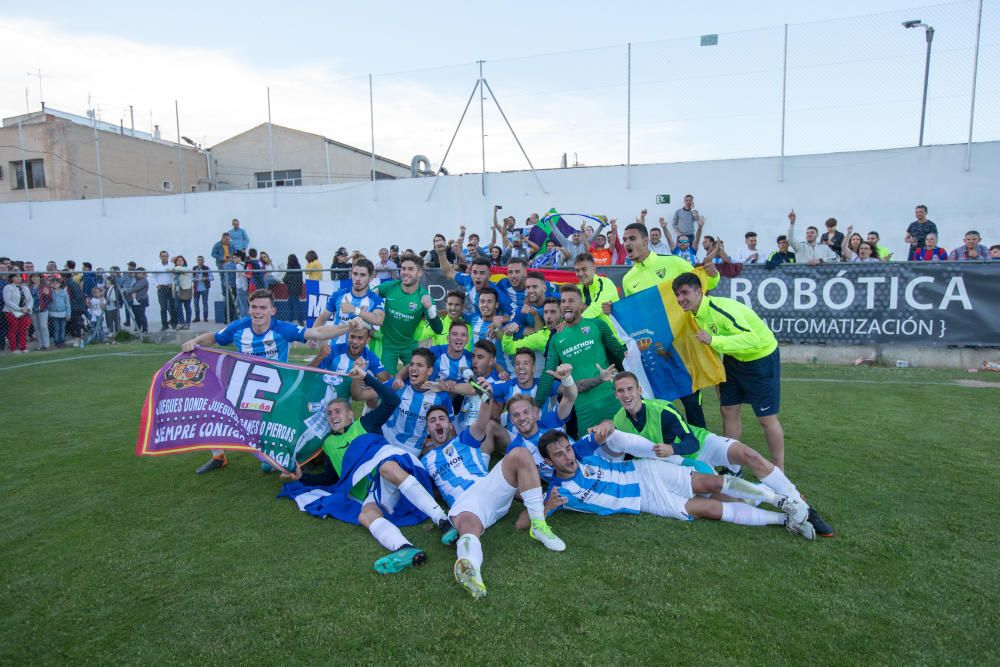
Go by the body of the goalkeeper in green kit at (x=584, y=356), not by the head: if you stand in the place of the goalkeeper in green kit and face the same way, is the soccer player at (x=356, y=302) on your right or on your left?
on your right

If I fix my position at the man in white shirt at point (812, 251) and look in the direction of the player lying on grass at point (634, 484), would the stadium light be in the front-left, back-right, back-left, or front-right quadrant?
back-left

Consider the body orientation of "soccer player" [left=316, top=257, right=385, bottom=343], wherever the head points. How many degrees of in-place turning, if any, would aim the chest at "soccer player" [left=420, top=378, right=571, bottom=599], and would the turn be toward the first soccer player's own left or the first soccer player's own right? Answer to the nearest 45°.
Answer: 0° — they already face them

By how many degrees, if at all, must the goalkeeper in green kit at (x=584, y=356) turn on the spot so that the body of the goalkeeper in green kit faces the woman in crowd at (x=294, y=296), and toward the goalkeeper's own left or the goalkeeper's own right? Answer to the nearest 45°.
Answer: approximately 135° to the goalkeeper's own right

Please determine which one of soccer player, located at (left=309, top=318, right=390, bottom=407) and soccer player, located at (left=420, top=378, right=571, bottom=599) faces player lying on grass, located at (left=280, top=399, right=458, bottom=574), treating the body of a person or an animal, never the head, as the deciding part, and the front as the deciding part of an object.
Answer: soccer player, located at (left=309, top=318, right=390, bottom=407)

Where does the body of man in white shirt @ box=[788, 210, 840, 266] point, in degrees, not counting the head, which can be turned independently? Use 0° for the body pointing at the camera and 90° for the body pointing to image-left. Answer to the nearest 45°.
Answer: approximately 0°

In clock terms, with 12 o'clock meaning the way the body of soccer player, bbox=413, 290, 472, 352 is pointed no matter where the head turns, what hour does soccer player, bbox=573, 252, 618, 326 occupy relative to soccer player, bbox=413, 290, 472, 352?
soccer player, bbox=573, 252, 618, 326 is roughly at 10 o'clock from soccer player, bbox=413, 290, 472, 352.

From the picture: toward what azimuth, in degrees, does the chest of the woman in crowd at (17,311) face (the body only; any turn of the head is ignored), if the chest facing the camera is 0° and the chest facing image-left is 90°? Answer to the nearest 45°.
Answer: approximately 315°

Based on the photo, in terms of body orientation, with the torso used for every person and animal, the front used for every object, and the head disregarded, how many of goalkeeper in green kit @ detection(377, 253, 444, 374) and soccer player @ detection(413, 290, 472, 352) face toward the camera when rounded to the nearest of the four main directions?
2

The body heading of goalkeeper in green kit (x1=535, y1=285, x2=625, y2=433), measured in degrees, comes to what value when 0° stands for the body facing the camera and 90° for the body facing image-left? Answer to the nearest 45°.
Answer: approximately 0°
